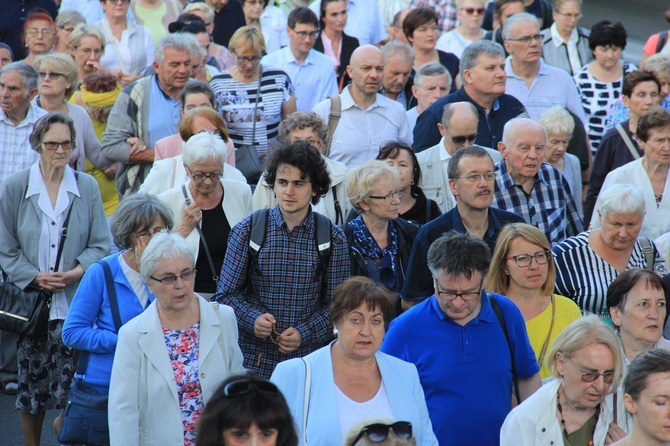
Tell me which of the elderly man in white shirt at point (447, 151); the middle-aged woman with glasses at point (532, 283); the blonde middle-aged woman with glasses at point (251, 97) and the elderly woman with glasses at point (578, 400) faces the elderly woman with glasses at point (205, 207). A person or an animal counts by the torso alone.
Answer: the blonde middle-aged woman with glasses at point (251, 97)

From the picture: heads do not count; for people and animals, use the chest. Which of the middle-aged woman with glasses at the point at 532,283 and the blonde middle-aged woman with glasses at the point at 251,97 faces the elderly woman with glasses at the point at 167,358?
the blonde middle-aged woman with glasses at the point at 251,97

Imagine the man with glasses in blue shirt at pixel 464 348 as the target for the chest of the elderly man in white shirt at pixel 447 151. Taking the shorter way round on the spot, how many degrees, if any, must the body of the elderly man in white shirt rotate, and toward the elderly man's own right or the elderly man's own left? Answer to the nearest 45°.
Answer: approximately 45° to the elderly man's own right

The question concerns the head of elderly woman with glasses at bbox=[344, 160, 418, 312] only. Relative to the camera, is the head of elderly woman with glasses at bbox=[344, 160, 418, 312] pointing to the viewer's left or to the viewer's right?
to the viewer's right

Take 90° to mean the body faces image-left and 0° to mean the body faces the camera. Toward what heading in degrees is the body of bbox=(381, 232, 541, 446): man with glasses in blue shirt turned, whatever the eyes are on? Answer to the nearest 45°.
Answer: approximately 0°

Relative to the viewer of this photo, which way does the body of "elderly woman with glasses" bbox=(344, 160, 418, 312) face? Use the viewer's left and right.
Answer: facing the viewer and to the right of the viewer

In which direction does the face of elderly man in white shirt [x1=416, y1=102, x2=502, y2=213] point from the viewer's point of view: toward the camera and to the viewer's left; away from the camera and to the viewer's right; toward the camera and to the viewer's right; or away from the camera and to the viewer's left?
toward the camera and to the viewer's right

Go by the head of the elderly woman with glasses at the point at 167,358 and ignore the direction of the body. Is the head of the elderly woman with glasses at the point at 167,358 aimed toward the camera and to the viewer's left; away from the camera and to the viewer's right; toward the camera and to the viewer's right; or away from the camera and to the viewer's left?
toward the camera and to the viewer's right
